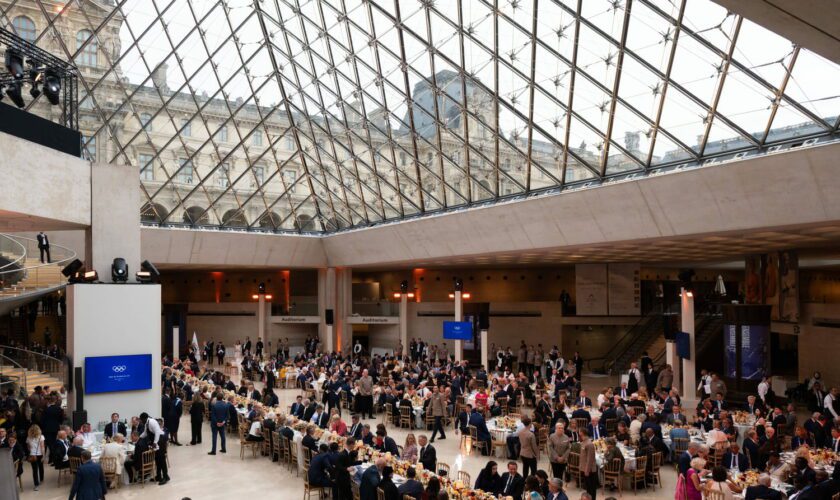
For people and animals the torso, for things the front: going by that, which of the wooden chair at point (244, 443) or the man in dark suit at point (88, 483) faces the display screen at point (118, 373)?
the man in dark suit

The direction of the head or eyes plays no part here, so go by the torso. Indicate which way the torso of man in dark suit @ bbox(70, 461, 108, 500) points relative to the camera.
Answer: away from the camera

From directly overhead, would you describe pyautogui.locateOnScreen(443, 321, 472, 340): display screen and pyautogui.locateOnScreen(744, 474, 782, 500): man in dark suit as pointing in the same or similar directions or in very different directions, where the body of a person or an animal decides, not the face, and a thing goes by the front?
very different directions

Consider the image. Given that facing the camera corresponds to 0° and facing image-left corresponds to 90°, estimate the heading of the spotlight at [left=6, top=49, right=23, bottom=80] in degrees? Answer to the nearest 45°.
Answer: approximately 315°

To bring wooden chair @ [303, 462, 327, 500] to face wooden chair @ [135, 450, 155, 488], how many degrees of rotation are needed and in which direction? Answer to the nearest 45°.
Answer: approximately 135° to its left

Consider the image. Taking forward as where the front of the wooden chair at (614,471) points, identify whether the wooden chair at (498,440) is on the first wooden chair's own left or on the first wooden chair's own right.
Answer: on the first wooden chair's own left

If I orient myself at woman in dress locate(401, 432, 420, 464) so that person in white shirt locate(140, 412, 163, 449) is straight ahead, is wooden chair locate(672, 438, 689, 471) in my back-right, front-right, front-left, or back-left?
back-right

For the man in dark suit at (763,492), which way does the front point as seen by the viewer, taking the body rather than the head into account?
away from the camera
